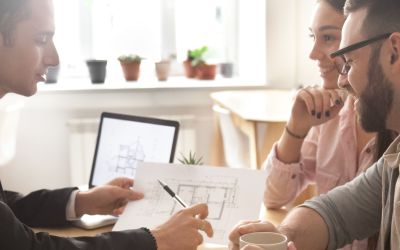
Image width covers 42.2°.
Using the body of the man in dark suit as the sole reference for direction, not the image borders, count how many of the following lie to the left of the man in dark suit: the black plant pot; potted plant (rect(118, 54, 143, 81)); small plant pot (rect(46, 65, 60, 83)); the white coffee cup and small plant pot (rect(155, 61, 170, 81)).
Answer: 4

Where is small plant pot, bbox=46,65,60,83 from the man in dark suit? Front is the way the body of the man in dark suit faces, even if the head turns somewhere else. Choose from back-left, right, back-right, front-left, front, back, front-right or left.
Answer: left

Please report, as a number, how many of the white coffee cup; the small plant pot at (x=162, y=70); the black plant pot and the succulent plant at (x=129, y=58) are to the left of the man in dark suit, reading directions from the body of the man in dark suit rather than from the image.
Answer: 3

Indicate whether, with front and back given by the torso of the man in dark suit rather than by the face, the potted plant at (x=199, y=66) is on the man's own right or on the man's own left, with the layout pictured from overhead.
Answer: on the man's own left

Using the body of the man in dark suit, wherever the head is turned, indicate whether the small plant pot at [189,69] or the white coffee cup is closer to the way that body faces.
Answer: the white coffee cup

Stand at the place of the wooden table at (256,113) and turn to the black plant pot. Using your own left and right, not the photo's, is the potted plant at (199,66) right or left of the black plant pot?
right

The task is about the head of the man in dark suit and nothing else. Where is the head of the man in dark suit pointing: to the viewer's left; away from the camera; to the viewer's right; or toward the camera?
to the viewer's right

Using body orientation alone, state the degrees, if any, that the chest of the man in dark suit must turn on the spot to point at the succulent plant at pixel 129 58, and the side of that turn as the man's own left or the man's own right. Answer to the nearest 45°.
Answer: approximately 90° to the man's own left

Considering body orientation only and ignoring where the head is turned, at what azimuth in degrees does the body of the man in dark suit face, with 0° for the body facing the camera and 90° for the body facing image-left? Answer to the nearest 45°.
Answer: approximately 270°

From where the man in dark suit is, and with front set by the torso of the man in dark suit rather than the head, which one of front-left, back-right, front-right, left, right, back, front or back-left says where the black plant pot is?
left

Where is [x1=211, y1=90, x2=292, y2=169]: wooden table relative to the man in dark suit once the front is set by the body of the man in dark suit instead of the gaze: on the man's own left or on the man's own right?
on the man's own left
